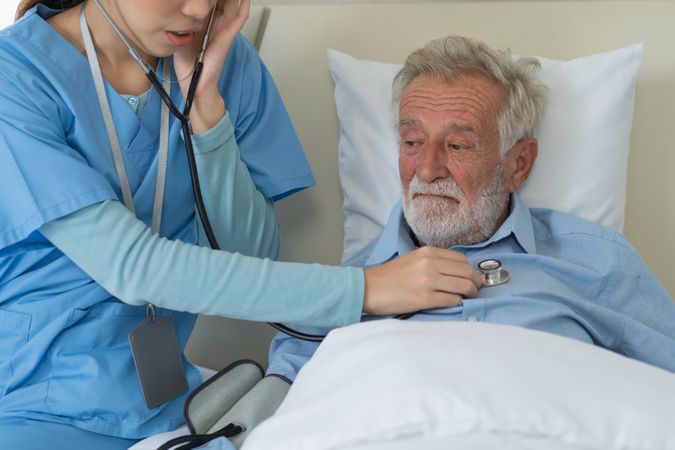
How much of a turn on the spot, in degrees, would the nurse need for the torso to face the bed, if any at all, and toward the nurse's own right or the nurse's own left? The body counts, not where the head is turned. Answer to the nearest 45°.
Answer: approximately 45° to the nurse's own left

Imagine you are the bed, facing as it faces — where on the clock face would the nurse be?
The nurse is roughly at 2 o'clock from the bed.

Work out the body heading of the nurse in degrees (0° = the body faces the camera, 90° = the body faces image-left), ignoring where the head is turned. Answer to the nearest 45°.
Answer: approximately 315°

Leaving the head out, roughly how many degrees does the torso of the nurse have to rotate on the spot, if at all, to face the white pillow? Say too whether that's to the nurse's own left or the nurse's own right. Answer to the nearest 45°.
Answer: approximately 45° to the nurse's own left

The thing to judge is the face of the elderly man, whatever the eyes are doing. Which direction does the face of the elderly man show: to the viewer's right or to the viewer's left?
to the viewer's left

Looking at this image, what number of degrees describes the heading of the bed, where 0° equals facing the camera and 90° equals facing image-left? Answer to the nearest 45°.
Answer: approximately 0°

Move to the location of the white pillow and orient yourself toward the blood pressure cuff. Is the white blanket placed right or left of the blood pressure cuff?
left
